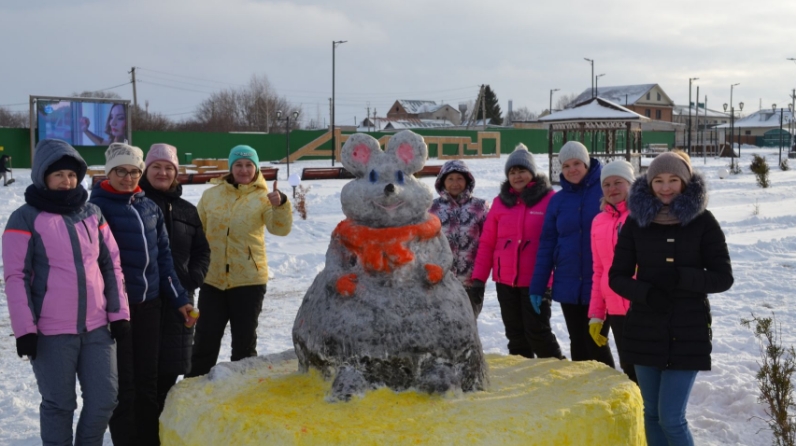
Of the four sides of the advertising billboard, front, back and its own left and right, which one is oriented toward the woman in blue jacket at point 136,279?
front

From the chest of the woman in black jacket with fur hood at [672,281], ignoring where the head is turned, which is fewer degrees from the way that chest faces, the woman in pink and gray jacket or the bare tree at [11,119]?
the woman in pink and gray jacket

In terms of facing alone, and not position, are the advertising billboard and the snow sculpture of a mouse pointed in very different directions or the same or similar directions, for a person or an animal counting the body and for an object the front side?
same or similar directions

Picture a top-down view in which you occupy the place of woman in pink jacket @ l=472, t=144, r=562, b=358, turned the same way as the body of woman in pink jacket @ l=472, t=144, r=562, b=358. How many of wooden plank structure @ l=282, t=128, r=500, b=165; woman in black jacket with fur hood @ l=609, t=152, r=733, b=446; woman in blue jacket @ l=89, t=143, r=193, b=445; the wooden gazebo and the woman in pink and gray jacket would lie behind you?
2

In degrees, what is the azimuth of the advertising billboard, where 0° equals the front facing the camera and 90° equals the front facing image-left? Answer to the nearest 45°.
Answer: approximately 0°

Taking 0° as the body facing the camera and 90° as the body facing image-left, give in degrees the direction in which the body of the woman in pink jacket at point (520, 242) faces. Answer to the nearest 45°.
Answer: approximately 0°

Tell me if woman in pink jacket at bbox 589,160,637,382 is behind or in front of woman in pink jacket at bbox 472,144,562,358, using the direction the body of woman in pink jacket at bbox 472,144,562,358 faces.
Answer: in front

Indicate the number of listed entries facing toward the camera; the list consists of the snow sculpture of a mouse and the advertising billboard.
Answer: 2

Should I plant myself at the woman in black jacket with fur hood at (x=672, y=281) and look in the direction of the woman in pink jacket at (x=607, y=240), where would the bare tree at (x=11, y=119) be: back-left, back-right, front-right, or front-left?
front-left

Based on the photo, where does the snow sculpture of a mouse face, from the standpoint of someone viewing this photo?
facing the viewer

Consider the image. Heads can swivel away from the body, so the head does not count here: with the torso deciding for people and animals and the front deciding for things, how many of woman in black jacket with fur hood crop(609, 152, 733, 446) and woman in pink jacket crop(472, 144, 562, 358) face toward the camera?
2

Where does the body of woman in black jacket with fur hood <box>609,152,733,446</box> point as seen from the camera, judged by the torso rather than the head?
toward the camera

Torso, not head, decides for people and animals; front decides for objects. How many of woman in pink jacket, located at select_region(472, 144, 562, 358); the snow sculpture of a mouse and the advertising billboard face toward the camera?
3

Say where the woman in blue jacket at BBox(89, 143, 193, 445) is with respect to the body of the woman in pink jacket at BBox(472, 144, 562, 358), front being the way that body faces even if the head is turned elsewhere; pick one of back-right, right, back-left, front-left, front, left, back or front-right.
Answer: front-right
